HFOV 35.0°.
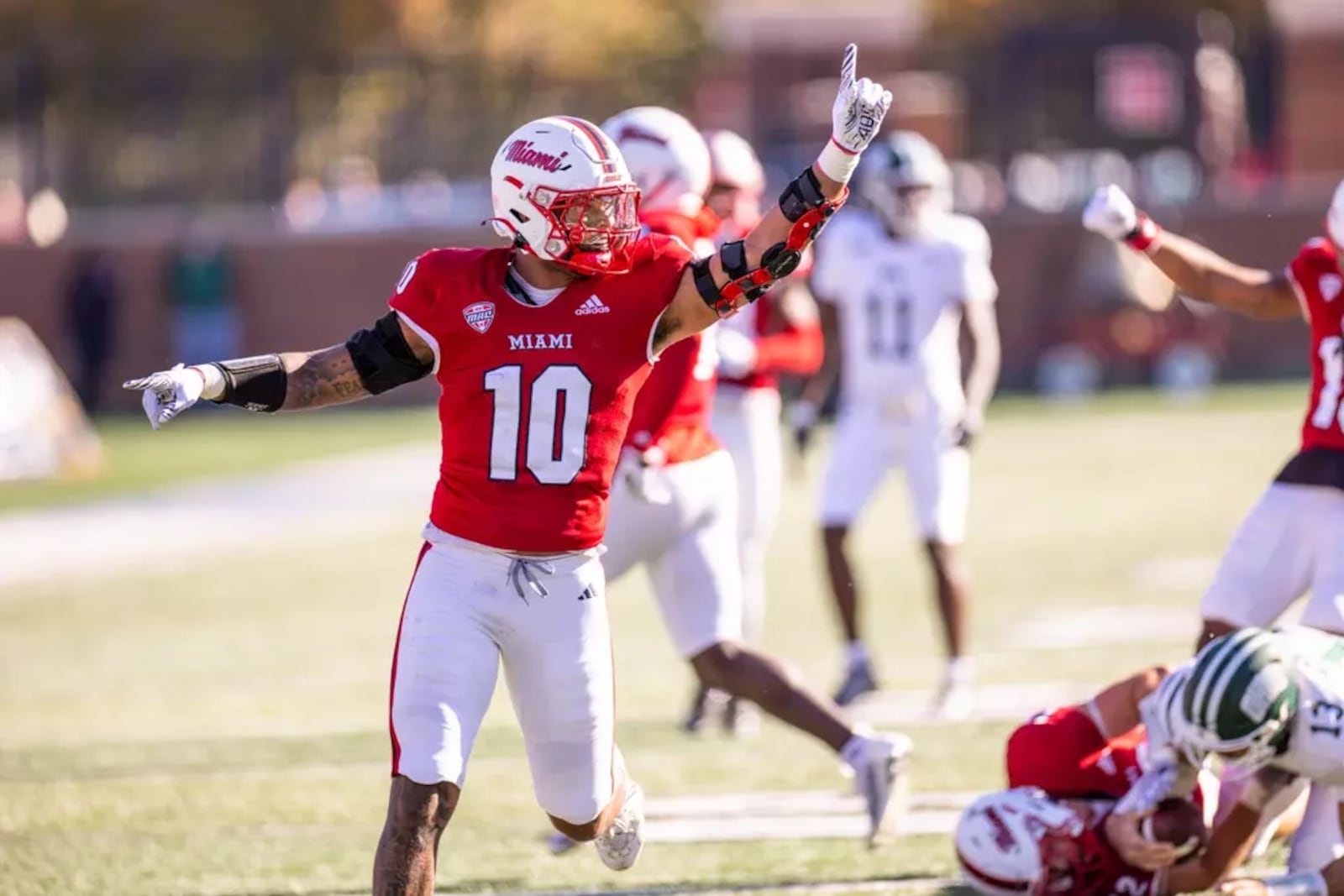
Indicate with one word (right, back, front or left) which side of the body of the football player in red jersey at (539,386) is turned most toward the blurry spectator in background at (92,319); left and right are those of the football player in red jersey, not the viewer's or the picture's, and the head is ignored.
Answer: back

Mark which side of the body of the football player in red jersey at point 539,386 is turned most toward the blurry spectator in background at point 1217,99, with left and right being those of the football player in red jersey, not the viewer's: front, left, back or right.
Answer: back

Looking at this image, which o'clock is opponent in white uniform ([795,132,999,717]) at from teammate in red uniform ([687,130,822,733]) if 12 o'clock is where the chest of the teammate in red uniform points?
The opponent in white uniform is roughly at 6 o'clock from the teammate in red uniform.

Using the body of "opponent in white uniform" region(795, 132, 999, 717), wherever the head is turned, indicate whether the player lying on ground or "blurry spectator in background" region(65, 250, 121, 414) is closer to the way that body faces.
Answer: the player lying on ground

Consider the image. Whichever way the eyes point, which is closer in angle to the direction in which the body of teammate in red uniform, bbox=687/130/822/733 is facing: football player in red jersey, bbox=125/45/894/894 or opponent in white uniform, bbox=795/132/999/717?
the football player in red jersey

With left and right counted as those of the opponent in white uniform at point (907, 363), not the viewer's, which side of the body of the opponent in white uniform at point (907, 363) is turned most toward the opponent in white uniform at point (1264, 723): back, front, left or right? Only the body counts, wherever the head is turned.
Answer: front

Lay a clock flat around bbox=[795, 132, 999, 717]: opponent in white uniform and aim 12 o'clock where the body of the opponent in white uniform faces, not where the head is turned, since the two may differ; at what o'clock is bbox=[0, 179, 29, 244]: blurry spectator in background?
The blurry spectator in background is roughly at 5 o'clock from the opponent in white uniform.

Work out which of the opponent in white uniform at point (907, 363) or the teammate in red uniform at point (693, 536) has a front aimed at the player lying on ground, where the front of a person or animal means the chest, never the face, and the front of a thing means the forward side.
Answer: the opponent in white uniform

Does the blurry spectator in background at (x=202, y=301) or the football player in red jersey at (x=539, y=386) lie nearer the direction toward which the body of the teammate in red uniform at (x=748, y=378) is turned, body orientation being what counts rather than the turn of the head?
the football player in red jersey

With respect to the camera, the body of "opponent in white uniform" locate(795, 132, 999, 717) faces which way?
toward the camera

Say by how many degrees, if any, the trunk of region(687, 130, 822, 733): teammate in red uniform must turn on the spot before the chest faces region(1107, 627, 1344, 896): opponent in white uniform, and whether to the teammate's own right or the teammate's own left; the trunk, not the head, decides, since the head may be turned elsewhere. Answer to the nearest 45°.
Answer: approximately 45° to the teammate's own left

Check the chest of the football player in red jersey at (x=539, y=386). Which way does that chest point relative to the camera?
toward the camera
